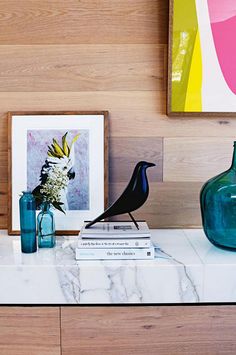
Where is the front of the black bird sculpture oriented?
to the viewer's right

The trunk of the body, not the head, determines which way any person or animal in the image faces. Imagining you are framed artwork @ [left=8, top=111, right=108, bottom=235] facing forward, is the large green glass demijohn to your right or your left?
on your left

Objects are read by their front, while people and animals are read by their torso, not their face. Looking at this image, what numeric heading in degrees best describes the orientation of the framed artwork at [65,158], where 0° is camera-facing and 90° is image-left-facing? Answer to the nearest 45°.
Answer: approximately 0°
